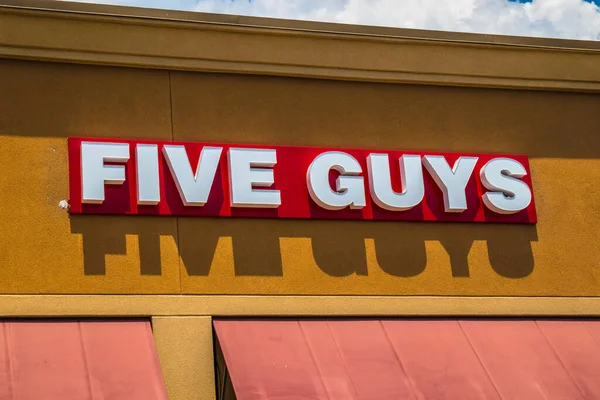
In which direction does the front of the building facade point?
toward the camera
